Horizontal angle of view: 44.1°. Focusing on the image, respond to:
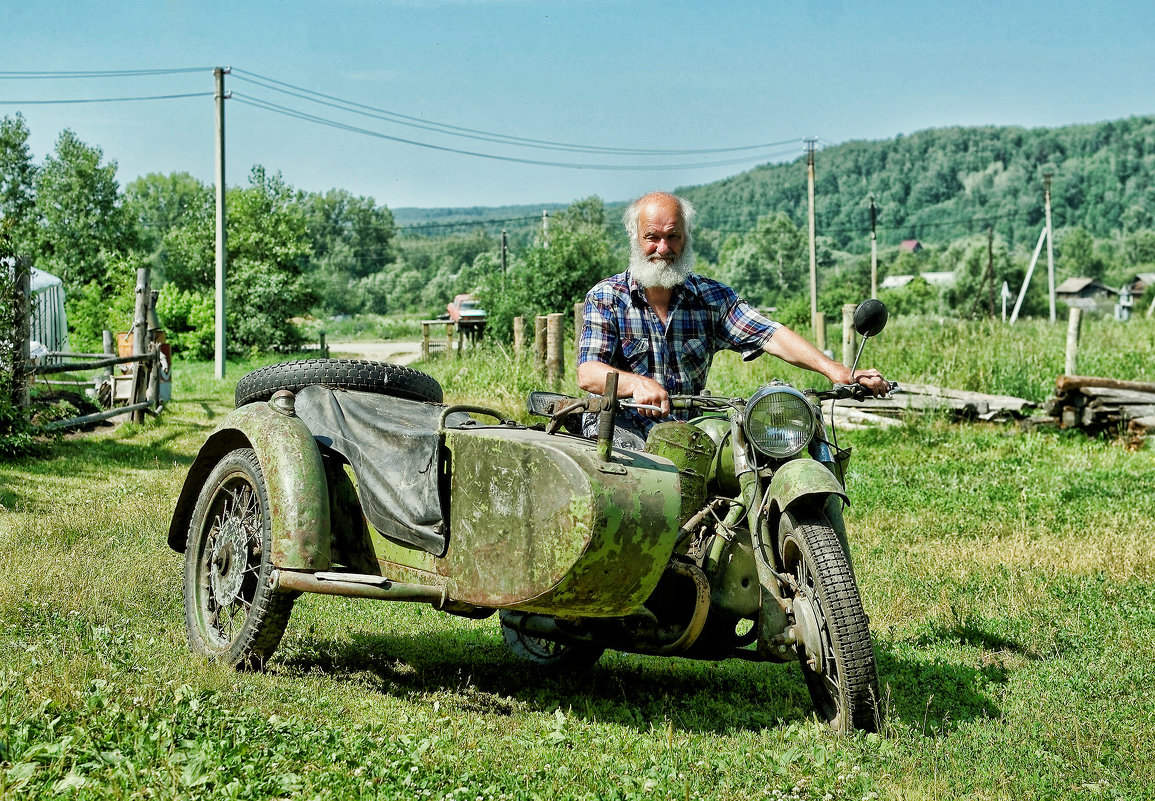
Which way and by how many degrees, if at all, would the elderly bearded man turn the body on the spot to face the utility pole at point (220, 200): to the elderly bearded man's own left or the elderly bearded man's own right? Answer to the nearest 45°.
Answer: approximately 135° to the elderly bearded man's own right

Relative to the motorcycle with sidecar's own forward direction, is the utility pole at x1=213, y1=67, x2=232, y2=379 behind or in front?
behind

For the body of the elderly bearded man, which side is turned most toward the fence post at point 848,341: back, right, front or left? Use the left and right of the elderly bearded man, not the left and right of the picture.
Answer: back

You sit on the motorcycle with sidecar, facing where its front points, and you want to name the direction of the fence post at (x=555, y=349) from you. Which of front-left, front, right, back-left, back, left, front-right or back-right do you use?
back-left

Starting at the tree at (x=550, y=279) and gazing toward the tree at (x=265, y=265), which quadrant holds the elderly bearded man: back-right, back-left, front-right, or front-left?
back-left

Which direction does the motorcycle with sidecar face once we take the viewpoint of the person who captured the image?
facing the viewer and to the right of the viewer

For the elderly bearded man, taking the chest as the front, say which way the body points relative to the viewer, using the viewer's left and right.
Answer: facing the viewer

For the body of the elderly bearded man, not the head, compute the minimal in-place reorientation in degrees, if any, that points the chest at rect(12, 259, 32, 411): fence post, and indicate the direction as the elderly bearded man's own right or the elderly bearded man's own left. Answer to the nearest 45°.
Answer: approximately 135° to the elderly bearded man's own right

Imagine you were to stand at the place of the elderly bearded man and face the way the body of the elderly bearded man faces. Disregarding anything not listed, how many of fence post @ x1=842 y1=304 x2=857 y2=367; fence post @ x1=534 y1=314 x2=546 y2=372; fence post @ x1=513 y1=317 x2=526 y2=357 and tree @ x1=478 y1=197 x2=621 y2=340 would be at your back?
4

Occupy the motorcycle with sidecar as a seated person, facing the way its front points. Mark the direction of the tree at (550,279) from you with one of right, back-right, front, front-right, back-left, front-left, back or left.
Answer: back-left
